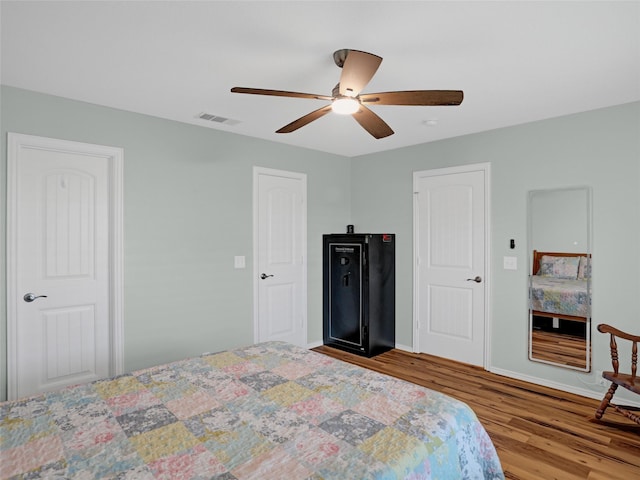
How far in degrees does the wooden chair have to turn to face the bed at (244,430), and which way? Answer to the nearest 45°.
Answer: approximately 90° to its left

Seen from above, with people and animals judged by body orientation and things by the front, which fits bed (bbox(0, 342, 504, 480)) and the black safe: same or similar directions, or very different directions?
very different directions

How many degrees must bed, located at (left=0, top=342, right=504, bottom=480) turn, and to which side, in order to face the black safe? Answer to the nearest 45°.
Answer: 0° — it already faces it

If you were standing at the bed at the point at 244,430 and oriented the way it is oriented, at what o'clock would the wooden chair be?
The wooden chair is roughly at 1 o'clock from the bed.

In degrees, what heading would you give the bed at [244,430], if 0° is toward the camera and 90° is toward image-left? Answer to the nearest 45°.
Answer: approximately 225°

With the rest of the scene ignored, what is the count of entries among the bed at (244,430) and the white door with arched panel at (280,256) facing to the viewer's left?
0

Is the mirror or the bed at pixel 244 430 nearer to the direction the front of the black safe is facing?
the bed

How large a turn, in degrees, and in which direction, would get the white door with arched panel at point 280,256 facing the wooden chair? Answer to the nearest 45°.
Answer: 0° — it already faces it

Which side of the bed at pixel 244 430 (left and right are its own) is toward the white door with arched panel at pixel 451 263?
front
